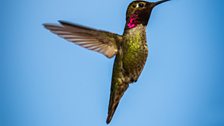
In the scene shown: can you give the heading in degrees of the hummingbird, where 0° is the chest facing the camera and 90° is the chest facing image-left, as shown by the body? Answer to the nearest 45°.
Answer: approximately 270°
